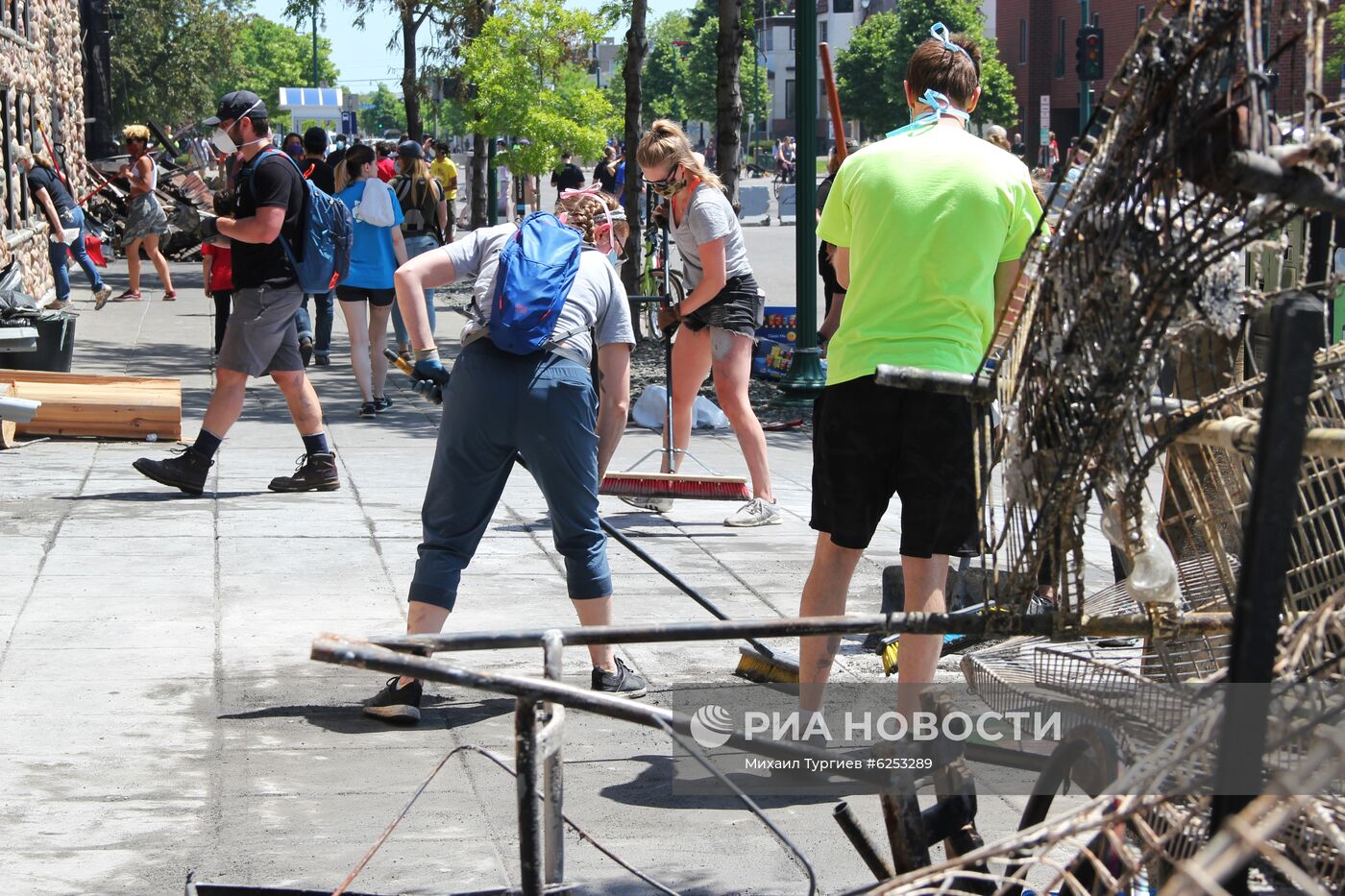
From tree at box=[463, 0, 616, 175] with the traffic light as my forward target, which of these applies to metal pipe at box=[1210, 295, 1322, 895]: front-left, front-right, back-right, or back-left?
back-right

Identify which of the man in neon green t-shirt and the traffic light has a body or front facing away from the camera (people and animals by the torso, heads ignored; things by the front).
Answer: the man in neon green t-shirt

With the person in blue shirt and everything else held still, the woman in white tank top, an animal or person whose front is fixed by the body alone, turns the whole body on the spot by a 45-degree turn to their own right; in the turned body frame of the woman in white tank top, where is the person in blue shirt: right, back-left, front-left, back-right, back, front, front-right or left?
back-left

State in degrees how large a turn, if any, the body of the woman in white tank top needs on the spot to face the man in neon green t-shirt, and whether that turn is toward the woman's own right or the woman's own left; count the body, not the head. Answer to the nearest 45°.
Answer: approximately 90° to the woman's own left

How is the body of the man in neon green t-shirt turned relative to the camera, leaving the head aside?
away from the camera

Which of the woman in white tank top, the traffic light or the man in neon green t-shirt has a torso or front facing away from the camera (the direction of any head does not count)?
the man in neon green t-shirt

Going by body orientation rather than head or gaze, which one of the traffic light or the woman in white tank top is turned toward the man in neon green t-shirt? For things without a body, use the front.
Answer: the traffic light

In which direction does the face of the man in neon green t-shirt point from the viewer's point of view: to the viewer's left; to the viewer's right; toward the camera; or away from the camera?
away from the camera

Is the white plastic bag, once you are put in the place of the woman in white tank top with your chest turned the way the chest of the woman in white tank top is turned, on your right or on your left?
on your left

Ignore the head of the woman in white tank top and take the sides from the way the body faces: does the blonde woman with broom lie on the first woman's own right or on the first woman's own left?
on the first woman's own left

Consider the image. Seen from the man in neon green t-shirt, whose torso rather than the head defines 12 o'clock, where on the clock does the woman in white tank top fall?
The woman in white tank top is roughly at 11 o'clock from the man in neon green t-shirt.

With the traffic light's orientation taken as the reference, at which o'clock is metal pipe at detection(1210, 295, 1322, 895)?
The metal pipe is roughly at 12 o'clock from the traffic light.
